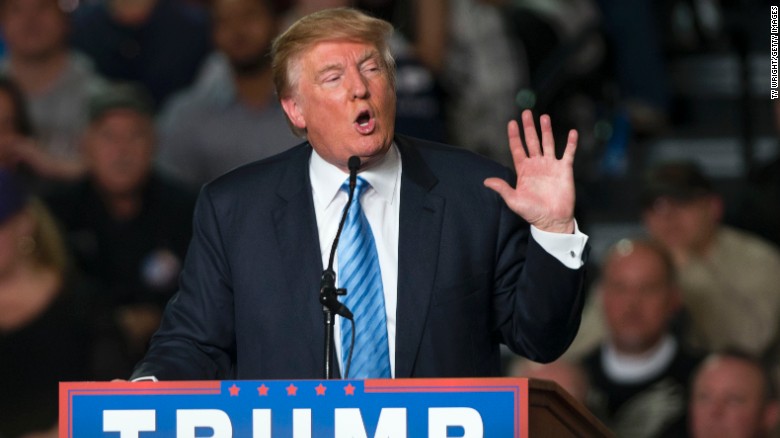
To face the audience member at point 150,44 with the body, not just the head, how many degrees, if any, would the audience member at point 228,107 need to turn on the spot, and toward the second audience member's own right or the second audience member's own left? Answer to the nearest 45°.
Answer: approximately 135° to the second audience member's own right

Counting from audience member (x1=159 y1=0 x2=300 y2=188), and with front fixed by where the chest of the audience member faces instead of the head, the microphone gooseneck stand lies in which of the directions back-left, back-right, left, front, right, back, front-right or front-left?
front

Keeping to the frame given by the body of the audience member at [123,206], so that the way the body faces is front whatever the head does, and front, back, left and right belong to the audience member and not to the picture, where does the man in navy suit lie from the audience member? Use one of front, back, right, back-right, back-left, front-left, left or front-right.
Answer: front

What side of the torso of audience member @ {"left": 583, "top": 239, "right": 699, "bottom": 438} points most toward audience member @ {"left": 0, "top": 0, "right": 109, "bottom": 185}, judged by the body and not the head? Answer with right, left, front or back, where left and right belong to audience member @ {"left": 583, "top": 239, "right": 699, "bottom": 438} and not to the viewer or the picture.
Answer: right

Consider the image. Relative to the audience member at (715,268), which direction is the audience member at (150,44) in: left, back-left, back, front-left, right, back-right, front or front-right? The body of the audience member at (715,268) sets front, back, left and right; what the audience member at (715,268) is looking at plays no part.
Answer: front-right

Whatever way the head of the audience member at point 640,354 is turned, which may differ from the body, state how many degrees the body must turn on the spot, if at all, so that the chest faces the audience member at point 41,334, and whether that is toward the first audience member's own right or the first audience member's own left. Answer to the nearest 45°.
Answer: approximately 90° to the first audience member's own right

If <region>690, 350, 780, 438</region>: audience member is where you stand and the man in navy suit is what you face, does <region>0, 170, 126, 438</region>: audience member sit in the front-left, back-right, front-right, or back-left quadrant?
front-right

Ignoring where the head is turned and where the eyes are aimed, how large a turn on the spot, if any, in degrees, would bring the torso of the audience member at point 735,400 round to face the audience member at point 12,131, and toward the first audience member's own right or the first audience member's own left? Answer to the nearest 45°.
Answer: approximately 45° to the first audience member's own right

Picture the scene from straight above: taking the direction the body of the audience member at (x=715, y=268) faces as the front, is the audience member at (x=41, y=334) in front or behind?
in front

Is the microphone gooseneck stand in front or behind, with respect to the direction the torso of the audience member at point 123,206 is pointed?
in front

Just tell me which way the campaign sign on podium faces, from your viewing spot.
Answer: facing the viewer

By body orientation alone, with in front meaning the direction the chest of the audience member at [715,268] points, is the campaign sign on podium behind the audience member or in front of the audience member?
in front

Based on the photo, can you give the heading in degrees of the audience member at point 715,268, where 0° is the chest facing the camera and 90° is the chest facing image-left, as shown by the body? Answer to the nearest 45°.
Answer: approximately 45°

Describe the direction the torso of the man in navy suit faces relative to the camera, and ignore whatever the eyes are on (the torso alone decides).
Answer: toward the camera

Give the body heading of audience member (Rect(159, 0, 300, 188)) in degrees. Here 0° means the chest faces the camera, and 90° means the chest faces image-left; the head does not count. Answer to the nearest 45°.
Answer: approximately 0°
